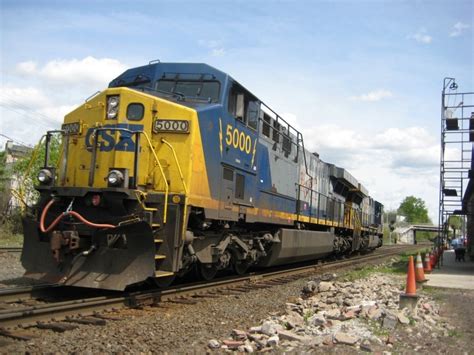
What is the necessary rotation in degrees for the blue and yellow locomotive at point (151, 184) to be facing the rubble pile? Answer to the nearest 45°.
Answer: approximately 90° to its left

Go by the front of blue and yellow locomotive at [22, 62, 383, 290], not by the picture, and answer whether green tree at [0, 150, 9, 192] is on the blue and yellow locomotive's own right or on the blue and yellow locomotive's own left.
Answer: on the blue and yellow locomotive's own right

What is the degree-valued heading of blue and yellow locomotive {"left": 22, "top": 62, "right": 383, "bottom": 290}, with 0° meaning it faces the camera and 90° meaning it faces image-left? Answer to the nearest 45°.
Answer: approximately 45°
